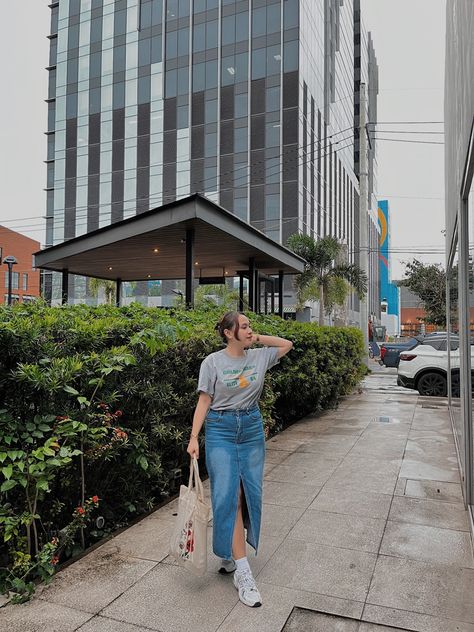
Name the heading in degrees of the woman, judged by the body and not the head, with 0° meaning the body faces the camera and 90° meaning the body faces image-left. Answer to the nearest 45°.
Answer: approximately 0°

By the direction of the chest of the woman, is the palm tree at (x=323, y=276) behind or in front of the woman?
behind

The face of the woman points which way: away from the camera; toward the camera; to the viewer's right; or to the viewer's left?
to the viewer's right

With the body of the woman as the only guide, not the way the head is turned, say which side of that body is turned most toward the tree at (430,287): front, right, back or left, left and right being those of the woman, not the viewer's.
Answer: back
